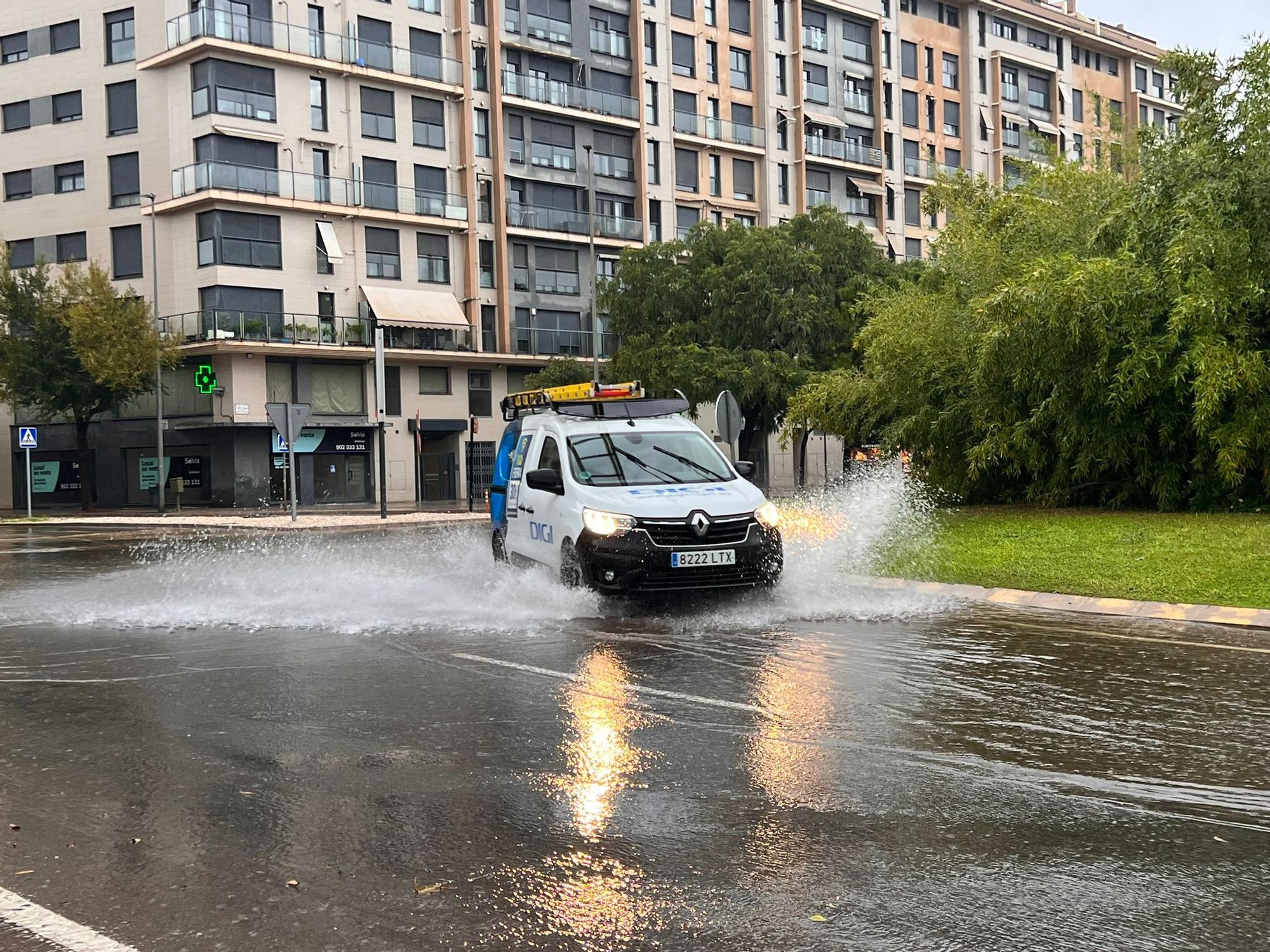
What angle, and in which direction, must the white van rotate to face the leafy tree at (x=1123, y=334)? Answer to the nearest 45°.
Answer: approximately 90° to its left

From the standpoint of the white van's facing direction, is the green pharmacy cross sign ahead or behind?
behind

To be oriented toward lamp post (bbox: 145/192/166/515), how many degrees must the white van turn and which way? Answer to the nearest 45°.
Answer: approximately 180°

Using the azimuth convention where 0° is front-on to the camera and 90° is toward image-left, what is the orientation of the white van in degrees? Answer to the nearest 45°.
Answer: approximately 315°

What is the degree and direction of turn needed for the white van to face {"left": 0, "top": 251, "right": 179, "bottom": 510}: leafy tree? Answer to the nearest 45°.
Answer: approximately 180°

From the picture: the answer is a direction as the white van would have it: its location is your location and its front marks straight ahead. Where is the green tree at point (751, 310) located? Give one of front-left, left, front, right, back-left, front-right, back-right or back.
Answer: back-left
